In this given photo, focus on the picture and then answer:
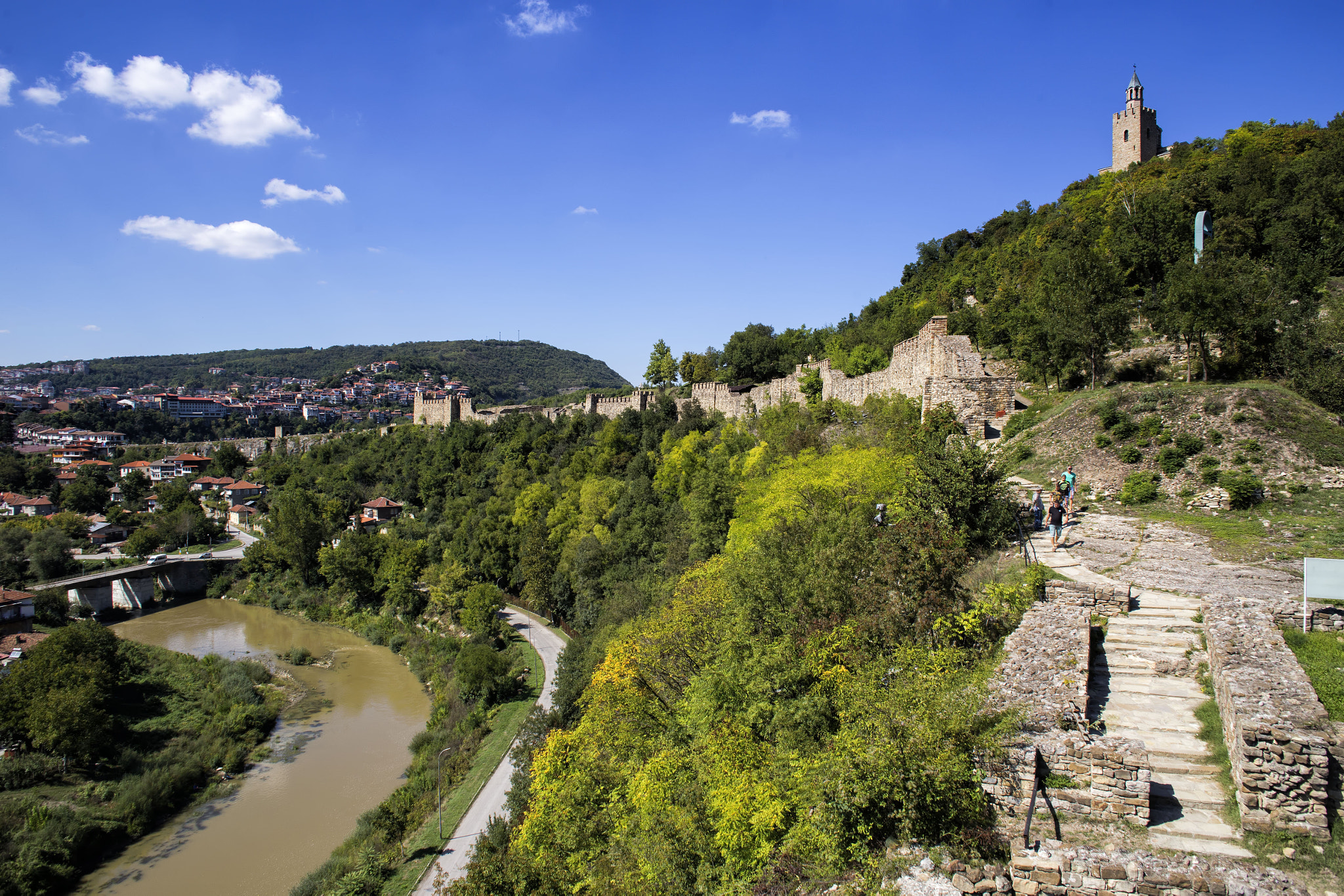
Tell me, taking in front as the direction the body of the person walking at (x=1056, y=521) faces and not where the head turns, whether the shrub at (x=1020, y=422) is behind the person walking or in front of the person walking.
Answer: behind

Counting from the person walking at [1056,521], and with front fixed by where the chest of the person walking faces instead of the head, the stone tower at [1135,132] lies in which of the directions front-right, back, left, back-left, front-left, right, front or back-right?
back

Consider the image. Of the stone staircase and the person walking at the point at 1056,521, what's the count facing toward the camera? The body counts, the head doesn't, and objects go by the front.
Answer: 2

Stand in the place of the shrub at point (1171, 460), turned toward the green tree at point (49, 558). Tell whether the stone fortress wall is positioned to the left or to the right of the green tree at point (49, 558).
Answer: right

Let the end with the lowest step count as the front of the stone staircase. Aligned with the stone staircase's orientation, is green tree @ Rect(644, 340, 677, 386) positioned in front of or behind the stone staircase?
behind

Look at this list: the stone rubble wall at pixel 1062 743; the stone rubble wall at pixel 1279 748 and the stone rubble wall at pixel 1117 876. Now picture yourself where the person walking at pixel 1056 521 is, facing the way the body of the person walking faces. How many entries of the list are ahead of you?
3

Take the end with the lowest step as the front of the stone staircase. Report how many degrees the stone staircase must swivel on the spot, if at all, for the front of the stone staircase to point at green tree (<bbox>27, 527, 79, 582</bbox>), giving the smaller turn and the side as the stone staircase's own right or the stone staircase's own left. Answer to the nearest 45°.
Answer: approximately 90° to the stone staircase's own right

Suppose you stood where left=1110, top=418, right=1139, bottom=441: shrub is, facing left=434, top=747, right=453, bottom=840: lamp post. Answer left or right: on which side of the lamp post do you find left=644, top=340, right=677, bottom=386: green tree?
right

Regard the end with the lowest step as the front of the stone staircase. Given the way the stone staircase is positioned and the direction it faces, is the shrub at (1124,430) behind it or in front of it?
behind

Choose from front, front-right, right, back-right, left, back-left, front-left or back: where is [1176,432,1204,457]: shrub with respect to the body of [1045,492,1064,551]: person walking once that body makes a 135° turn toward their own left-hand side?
front

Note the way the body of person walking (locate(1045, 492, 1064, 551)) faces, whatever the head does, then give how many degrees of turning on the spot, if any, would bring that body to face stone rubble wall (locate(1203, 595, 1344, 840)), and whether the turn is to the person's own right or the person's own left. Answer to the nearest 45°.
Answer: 0° — they already face it

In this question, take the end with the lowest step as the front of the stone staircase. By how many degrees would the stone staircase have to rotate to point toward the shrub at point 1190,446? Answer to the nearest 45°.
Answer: approximately 180°
